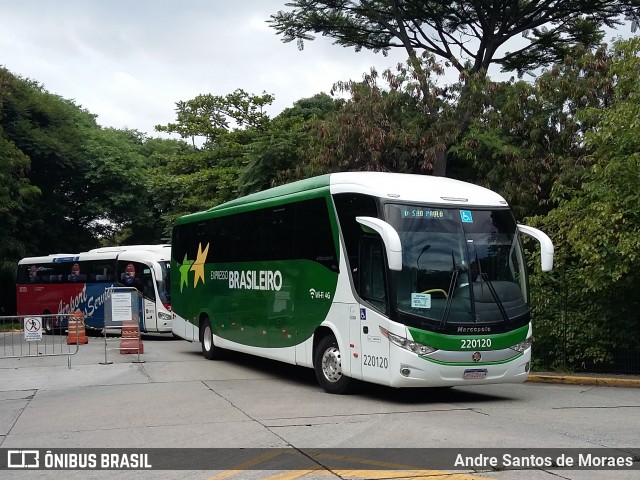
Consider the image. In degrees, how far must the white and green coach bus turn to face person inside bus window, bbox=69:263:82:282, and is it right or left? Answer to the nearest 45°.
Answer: approximately 180°

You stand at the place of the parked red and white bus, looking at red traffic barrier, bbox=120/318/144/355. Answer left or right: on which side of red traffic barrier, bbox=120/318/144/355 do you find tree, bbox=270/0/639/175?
left

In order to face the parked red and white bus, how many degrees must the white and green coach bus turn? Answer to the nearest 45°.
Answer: approximately 180°

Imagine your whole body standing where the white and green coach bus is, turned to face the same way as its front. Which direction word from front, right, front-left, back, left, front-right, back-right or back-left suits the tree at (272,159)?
back-left

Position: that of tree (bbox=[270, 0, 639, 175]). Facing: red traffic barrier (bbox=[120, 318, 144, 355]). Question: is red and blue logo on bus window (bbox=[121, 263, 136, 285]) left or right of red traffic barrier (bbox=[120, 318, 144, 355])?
right

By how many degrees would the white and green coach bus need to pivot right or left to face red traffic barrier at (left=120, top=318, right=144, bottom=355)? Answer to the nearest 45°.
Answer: approximately 180°

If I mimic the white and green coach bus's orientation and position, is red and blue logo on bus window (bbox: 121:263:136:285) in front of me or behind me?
behind

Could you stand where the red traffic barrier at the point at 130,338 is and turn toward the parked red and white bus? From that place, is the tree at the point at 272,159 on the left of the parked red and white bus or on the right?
right

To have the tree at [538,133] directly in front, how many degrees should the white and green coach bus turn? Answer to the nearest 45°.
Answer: approximately 90° to its left

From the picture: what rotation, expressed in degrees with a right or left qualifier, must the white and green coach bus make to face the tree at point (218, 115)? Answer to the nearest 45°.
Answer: approximately 135° to its left

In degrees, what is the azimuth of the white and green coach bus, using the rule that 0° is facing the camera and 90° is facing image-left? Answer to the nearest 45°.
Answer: approximately 315°
